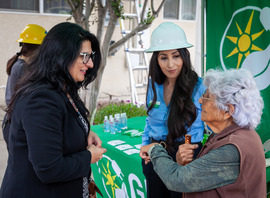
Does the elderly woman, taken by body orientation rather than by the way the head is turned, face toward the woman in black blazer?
yes

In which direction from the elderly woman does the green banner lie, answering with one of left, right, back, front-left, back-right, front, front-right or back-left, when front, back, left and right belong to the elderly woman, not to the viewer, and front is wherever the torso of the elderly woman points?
right

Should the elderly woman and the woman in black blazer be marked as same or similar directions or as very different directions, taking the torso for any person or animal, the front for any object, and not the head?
very different directions

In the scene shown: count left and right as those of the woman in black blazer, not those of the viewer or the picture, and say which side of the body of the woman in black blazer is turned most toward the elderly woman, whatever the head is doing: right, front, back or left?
front

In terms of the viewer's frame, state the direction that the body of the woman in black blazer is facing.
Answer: to the viewer's right

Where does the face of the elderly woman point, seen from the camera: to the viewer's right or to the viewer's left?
to the viewer's left

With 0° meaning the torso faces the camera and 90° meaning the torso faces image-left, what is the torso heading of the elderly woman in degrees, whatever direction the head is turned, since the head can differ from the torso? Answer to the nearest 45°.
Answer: approximately 90°
